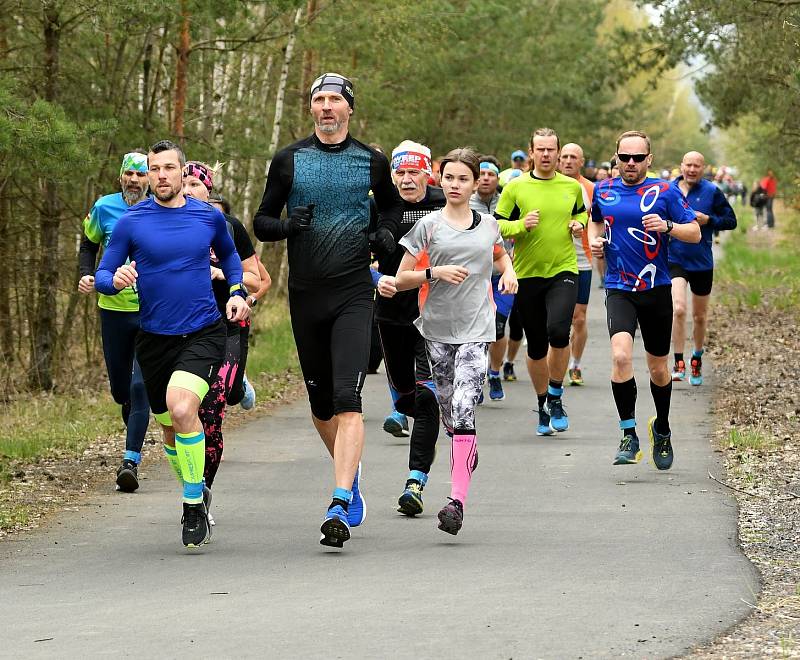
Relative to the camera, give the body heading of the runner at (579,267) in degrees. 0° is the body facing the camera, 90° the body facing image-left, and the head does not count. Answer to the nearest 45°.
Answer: approximately 0°

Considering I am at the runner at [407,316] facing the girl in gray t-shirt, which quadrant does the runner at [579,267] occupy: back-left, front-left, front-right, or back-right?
back-left

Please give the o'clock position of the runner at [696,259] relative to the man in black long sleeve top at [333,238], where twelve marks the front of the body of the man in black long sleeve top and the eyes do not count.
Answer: The runner is roughly at 7 o'clock from the man in black long sleeve top.

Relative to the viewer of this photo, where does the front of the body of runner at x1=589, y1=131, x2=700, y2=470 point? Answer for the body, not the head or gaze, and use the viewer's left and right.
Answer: facing the viewer

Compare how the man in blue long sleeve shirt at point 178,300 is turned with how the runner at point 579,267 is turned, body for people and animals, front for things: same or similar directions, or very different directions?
same or similar directions

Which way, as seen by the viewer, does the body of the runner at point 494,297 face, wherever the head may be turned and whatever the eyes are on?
toward the camera

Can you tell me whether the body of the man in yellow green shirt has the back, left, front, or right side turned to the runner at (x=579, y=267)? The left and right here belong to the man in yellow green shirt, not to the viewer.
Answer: back

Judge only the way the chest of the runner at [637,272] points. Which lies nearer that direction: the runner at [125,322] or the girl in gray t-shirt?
the girl in gray t-shirt

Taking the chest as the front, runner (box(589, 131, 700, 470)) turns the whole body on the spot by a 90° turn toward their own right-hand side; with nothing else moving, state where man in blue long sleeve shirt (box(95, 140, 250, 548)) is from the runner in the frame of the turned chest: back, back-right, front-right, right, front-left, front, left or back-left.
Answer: front-left

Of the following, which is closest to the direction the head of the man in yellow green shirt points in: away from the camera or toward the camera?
toward the camera

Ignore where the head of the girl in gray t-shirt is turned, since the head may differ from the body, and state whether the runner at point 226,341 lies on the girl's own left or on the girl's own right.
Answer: on the girl's own right

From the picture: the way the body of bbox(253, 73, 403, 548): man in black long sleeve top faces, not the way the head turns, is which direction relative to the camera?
toward the camera

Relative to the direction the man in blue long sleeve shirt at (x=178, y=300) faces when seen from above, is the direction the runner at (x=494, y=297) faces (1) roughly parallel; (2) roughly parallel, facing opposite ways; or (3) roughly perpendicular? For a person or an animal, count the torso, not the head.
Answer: roughly parallel

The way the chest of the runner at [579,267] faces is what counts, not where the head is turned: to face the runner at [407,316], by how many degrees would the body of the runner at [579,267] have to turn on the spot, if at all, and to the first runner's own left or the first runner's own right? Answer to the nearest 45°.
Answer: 0° — they already face them

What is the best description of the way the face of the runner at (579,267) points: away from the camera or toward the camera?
toward the camera

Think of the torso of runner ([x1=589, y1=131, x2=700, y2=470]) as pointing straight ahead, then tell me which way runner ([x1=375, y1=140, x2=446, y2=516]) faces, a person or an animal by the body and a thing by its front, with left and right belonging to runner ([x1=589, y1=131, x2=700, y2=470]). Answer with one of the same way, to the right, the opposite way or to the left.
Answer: the same way

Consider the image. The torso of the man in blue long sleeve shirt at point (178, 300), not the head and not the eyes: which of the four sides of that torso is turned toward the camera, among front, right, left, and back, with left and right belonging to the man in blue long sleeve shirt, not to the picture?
front
